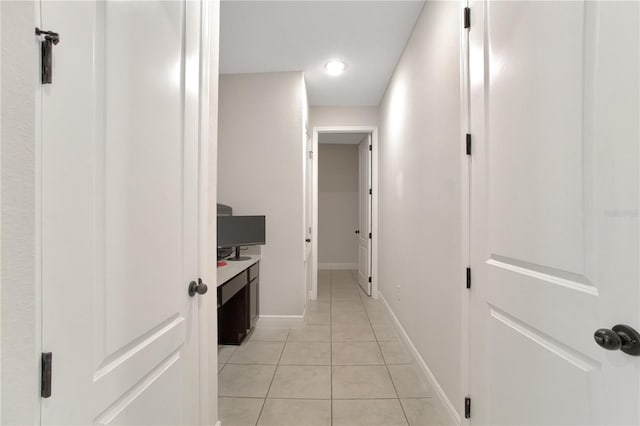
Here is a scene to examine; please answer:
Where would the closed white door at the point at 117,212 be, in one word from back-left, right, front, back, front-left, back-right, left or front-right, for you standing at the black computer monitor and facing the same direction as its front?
front-right

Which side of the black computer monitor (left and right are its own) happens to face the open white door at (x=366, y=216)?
left

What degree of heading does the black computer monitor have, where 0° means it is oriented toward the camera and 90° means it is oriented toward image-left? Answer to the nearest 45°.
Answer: approximately 315°
